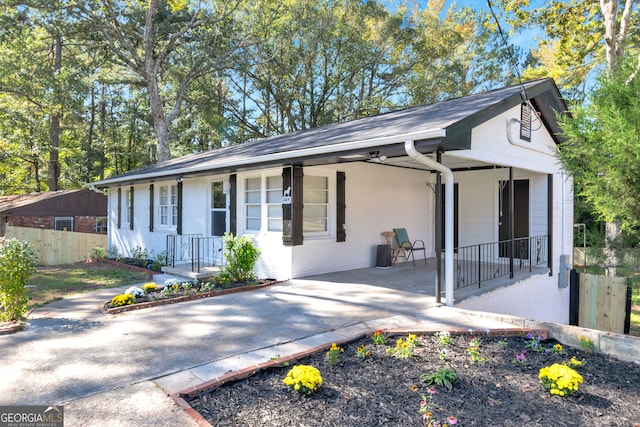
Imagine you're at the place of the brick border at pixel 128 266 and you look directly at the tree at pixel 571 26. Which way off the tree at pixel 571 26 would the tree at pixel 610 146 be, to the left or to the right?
right

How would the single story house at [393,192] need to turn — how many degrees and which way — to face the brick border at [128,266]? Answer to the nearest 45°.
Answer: approximately 45° to its right

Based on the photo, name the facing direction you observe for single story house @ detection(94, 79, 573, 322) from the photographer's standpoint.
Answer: facing the viewer and to the left of the viewer

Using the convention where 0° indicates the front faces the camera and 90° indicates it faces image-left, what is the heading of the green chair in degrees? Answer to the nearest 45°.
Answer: approximately 315°

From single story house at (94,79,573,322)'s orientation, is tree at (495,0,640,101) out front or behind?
behind

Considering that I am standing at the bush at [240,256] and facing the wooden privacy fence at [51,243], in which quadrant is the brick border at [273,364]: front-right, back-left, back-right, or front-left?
back-left

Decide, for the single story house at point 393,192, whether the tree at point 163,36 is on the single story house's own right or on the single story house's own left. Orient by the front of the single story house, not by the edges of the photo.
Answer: on the single story house's own right

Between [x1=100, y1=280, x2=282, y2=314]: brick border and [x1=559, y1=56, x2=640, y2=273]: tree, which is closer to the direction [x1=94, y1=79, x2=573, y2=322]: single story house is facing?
the brick border
